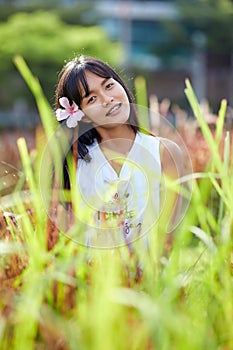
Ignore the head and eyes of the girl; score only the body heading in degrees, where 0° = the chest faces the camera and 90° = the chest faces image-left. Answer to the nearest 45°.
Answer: approximately 0°
